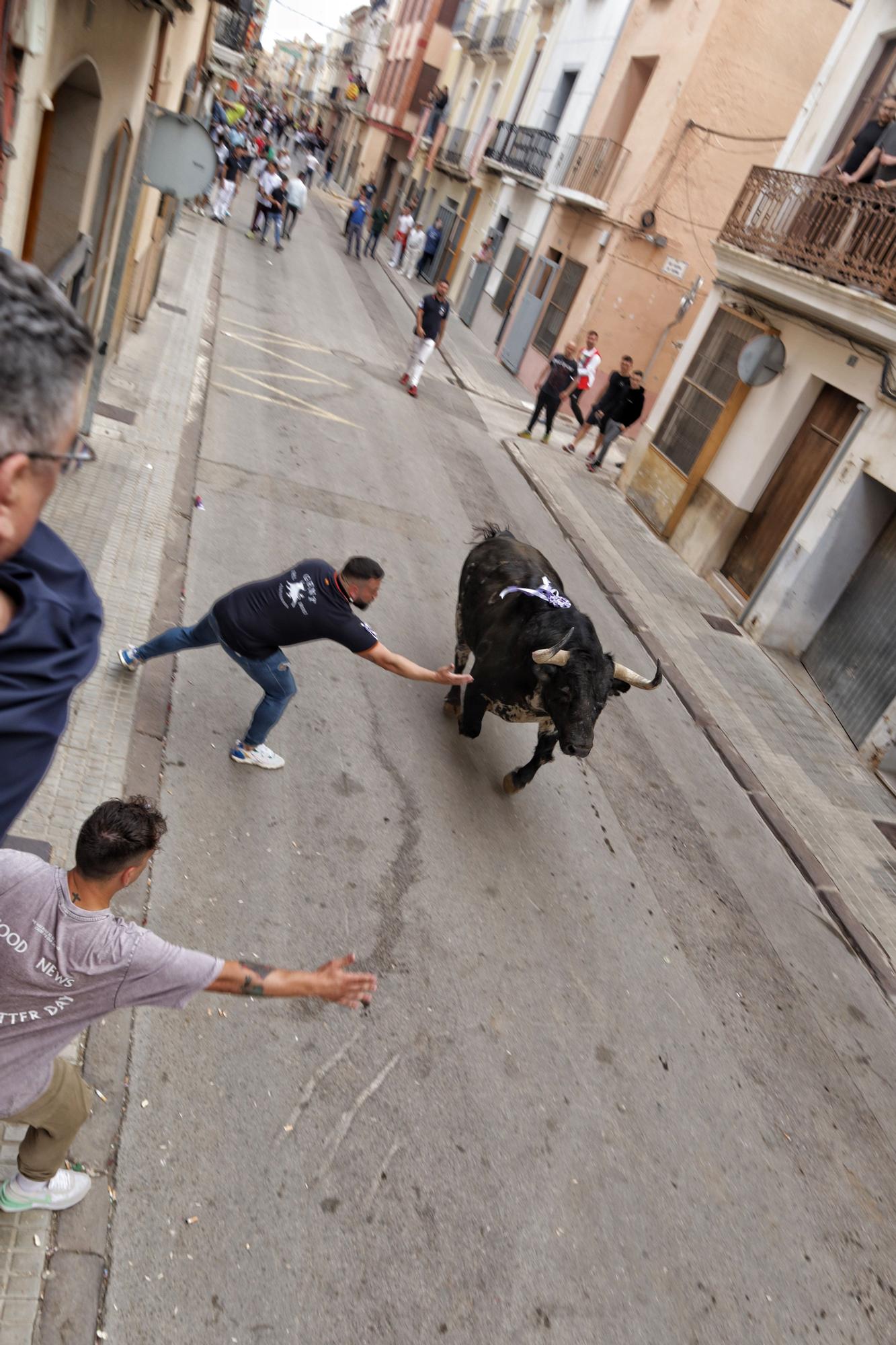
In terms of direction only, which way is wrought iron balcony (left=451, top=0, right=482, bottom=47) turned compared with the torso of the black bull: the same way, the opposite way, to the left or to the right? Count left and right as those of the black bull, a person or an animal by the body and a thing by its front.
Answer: to the right

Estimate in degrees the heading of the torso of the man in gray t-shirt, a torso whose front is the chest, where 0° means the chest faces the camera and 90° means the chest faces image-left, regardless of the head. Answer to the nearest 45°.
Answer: approximately 225°

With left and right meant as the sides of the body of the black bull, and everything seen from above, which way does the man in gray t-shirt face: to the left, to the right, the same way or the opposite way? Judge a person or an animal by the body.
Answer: to the left

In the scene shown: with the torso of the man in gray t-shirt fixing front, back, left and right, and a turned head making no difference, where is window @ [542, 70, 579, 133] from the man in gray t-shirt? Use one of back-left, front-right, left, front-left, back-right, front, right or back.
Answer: front-left

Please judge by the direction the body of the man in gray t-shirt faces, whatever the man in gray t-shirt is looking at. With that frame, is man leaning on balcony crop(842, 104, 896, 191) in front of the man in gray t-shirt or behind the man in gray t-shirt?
in front

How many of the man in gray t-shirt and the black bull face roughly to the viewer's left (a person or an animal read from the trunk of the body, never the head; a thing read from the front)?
0

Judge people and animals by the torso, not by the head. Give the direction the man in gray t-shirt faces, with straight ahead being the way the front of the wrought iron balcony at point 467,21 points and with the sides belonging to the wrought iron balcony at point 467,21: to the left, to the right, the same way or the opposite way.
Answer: the opposite way

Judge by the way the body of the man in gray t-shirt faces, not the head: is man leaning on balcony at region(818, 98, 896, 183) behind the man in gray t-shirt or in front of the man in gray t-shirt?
in front

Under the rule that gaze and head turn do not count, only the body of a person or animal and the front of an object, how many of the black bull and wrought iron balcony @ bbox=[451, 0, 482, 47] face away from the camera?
0

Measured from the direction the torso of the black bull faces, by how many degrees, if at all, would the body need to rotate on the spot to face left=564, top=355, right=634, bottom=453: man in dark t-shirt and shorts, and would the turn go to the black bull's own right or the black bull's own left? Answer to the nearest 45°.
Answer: approximately 135° to the black bull's own left

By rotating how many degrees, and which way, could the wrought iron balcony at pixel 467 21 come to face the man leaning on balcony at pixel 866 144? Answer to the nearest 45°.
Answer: approximately 45° to its left

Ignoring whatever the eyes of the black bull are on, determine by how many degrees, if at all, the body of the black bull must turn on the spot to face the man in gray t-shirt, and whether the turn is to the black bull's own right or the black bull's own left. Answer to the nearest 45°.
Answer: approximately 45° to the black bull's own right

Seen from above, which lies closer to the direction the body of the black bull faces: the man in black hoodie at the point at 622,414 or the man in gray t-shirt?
the man in gray t-shirt
